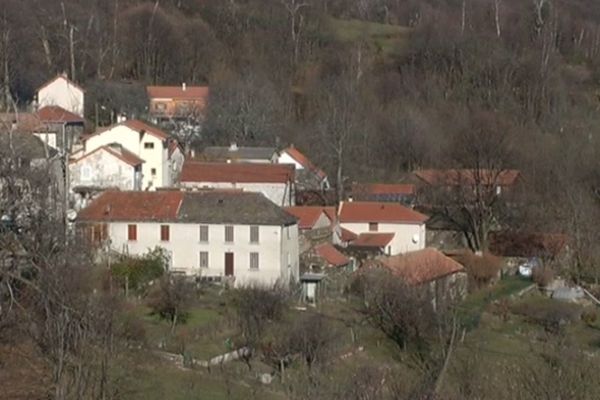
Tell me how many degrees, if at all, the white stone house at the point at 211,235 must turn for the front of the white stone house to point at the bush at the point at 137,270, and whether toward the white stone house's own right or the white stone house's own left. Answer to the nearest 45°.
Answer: approximately 45° to the white stone house's own right

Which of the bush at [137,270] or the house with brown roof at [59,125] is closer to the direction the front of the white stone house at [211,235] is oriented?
the bush

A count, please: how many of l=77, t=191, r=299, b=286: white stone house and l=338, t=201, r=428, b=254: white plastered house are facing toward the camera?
2

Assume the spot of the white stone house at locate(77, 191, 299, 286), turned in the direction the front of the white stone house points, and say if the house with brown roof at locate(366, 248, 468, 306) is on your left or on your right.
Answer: on your left

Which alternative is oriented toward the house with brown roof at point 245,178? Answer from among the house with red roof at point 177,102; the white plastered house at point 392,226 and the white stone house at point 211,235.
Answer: the house with red roof at point 177,102

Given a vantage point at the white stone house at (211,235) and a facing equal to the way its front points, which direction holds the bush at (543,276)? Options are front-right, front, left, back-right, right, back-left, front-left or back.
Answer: left

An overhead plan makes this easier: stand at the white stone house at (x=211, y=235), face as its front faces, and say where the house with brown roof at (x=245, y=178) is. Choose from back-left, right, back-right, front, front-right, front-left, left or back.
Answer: back

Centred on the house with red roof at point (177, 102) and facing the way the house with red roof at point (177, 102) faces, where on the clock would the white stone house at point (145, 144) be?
The white stone house is roughly at 12 o'clock from the house with red roof.

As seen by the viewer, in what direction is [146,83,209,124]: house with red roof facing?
toward the camera

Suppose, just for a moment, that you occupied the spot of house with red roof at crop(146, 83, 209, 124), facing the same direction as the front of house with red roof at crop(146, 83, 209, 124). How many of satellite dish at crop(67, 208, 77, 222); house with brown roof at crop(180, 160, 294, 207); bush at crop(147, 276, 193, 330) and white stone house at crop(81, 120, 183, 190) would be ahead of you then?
4

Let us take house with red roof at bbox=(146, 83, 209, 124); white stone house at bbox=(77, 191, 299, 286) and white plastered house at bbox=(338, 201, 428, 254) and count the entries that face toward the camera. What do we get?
3

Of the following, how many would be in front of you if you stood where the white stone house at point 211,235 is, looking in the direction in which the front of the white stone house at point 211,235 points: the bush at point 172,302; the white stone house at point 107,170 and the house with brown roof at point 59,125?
1

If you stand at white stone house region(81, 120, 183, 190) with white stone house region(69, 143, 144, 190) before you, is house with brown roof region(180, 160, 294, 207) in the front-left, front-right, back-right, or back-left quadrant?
back-left

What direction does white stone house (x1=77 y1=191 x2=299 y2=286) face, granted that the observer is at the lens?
facing the viewer

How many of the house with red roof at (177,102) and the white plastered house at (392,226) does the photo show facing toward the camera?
2

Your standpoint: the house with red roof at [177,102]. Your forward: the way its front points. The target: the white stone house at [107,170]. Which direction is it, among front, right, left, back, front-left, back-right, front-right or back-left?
front
